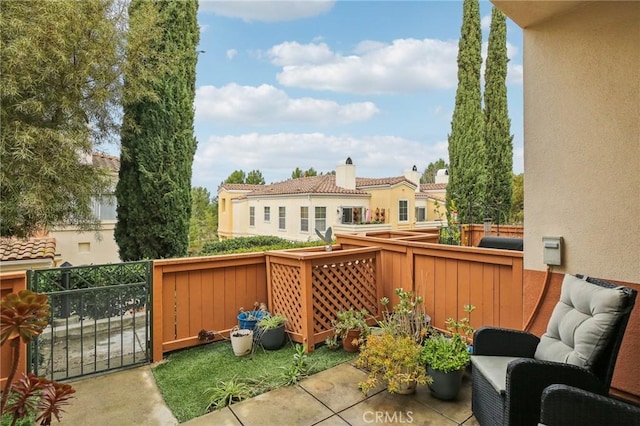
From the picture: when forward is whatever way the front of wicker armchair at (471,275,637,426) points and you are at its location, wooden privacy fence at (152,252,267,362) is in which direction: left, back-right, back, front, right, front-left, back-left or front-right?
front-right

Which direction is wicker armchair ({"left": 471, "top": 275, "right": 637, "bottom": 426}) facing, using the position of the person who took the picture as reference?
facing the viewer and to the left of the viewer

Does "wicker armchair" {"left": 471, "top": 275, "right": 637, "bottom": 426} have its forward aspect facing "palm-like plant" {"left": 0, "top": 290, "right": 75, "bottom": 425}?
yes

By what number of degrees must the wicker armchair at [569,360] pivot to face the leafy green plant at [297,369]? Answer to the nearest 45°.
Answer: approximately 45° to its right

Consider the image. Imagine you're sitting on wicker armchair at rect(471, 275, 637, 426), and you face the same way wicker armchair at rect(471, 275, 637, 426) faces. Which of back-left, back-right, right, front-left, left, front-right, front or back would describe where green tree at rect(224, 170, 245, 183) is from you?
right

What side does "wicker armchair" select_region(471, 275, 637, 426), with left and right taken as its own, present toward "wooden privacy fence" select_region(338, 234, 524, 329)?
right

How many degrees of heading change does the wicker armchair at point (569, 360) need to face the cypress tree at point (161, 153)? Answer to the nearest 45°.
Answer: approximately 45° to its right
